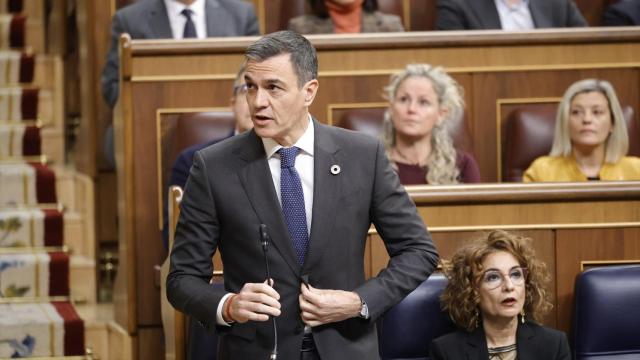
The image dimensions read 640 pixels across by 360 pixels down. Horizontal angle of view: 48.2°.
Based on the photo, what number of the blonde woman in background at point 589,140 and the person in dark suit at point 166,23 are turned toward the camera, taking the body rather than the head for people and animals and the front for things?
2

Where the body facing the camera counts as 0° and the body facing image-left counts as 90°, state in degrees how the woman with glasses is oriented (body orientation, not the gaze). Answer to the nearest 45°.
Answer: approximately 0°

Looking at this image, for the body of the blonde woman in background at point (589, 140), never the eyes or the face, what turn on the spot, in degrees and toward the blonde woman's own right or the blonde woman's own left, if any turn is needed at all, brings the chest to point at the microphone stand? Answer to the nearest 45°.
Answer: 0° — they already face it

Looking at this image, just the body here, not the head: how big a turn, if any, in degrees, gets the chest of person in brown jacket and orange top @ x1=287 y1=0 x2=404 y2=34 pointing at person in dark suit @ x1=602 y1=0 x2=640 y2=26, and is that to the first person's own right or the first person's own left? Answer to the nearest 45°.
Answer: approximately 90° to the first person's own left

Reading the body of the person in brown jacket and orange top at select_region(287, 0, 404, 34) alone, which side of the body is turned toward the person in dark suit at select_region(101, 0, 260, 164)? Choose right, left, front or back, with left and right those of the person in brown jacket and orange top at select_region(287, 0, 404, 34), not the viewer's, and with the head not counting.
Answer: right

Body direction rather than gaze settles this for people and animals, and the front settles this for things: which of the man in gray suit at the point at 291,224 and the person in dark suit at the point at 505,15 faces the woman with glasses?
the person in dark suit

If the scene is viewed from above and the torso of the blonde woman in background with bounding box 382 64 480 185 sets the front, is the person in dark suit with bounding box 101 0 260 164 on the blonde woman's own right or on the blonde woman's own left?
on the blonde woman's own right

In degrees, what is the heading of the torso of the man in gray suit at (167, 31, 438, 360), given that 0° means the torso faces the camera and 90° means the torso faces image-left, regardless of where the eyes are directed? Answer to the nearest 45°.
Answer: approximately 0°
